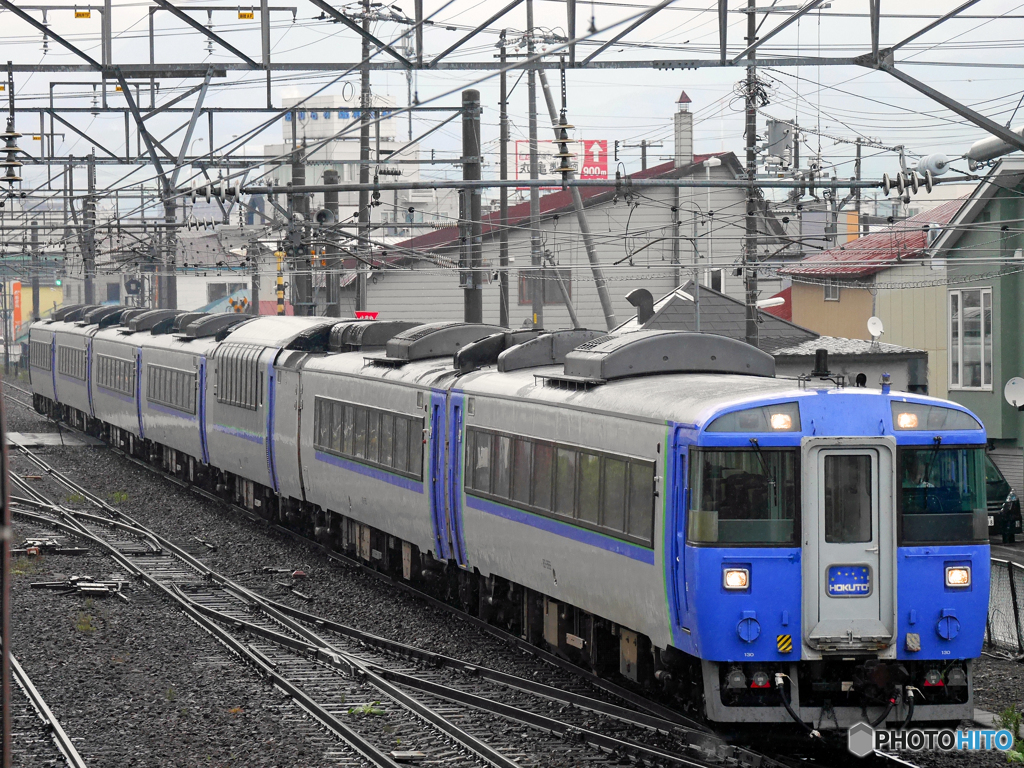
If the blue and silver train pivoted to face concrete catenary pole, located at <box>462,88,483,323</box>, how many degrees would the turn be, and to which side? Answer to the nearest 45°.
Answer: approximately 135° to its left

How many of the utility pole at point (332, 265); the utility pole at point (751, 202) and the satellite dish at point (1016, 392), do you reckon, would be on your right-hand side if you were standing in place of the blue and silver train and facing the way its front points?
0

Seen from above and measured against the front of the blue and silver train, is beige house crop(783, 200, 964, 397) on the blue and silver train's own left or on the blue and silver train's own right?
on the blue and silver train's own left

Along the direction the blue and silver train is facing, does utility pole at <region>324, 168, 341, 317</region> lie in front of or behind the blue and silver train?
behind

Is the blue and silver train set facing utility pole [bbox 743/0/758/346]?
no

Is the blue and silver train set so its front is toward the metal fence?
yes

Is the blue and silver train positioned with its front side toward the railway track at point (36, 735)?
no

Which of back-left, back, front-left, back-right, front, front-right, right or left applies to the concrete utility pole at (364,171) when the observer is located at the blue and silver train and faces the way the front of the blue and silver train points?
back-left

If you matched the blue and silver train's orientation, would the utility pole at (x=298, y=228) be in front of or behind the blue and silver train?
behind

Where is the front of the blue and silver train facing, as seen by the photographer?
facing the viewer and to the right of the viewer
